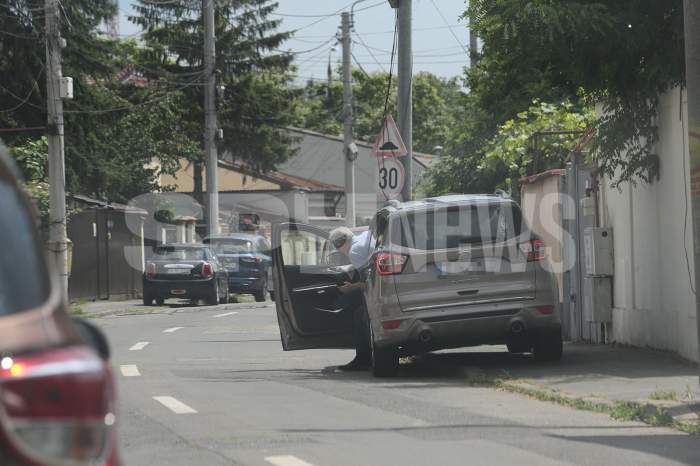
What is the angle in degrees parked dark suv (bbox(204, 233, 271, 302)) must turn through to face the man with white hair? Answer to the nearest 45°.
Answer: approximately 180°

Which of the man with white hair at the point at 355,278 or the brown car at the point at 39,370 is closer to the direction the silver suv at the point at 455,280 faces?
the man with white hair

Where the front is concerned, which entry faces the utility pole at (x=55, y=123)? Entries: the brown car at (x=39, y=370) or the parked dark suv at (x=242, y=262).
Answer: the brown car

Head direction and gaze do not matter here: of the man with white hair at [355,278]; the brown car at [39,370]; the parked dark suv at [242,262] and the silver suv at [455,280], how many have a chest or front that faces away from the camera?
3

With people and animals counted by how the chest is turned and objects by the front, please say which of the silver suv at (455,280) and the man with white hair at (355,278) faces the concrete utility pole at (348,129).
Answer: the silver suv

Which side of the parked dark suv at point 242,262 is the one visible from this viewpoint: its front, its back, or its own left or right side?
back

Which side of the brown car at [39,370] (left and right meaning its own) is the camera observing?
back

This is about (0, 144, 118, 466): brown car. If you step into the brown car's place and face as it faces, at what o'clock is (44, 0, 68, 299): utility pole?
The utility pole is roughly at 12 o'clock from the brown car.

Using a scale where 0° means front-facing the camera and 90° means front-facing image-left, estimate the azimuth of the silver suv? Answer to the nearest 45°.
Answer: approximately 180°

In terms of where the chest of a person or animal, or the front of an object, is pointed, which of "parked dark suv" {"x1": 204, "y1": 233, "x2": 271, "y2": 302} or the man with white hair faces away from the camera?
the parked dark suv
